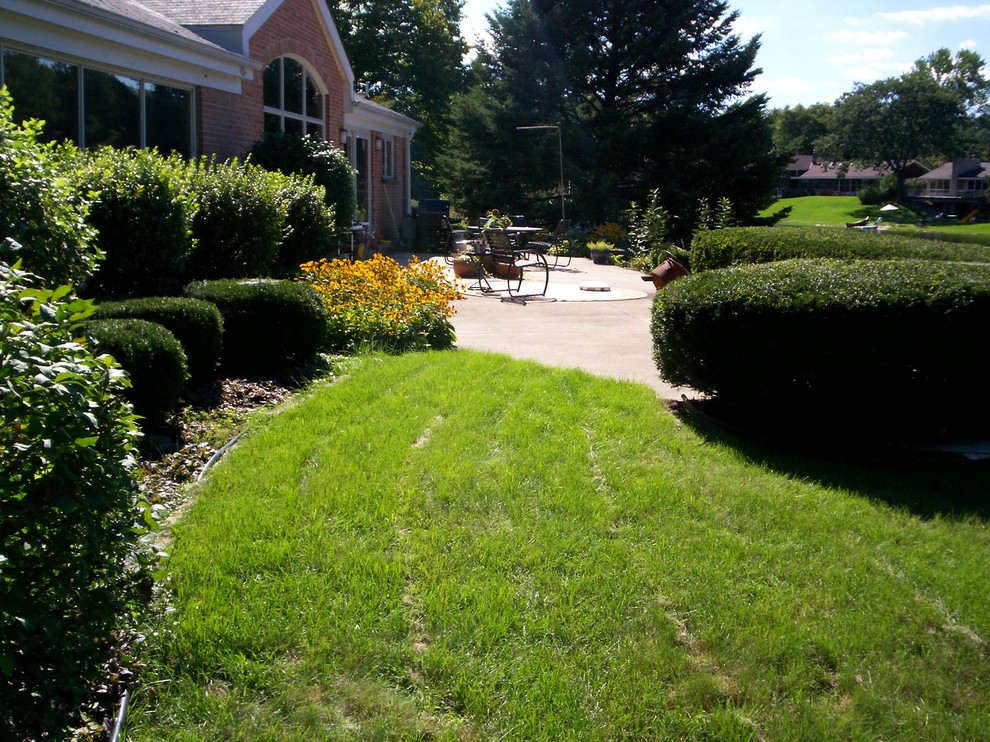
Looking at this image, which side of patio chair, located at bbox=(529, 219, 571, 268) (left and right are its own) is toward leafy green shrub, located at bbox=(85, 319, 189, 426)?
left

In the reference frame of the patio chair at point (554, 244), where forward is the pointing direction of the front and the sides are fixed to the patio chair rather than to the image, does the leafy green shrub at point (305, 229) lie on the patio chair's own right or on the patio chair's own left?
on the patio chair's own left

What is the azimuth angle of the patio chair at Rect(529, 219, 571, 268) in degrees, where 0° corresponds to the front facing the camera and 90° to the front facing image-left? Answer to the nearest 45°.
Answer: approximately 90°

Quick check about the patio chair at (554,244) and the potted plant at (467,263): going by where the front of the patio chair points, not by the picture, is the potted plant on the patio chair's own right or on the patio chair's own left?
on the patio chair's own left

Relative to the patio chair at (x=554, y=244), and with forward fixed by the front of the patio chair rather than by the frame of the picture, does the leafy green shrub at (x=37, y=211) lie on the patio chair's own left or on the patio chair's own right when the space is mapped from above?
on the patio chair's own left

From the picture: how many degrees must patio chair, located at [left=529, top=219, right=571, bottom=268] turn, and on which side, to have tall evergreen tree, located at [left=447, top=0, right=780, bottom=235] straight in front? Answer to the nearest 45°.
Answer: approximately 90° to its right

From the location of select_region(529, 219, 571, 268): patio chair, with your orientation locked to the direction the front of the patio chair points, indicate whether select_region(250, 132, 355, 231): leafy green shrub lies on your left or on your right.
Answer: on your left

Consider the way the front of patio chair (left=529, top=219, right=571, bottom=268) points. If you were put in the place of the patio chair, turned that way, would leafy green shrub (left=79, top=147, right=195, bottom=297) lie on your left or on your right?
on your left

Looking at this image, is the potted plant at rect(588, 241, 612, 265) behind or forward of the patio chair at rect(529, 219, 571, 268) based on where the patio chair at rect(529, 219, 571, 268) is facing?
behind

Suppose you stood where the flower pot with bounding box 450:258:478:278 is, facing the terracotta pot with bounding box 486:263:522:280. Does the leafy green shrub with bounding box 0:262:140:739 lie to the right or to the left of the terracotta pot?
right
